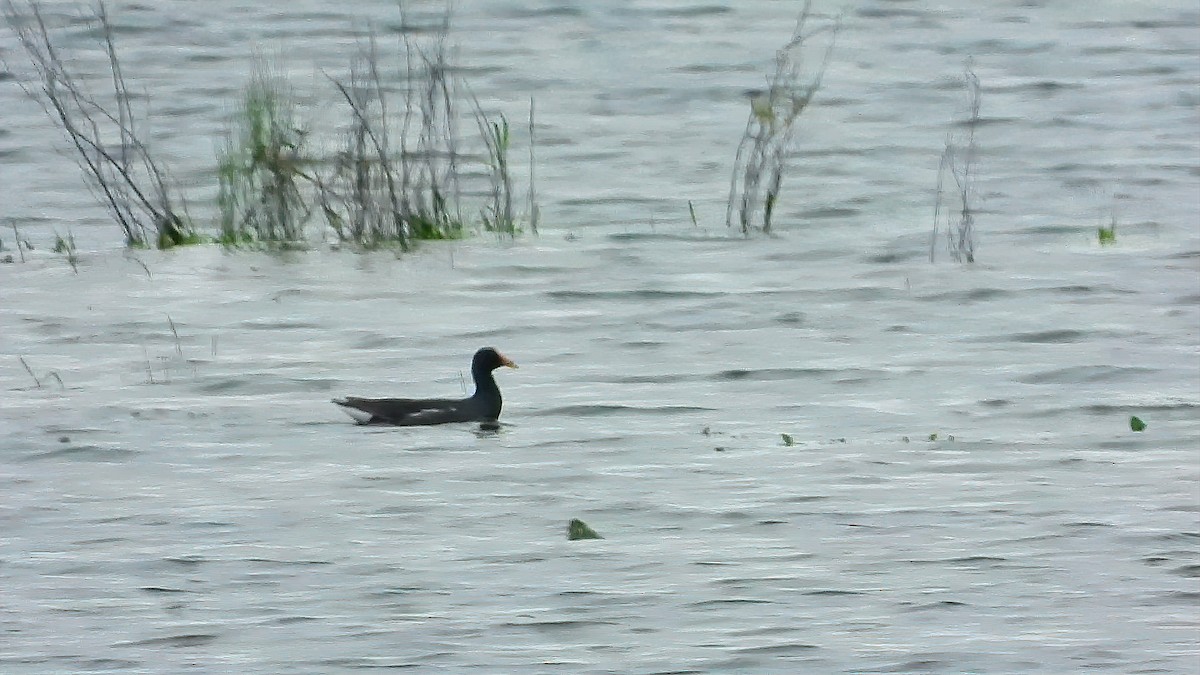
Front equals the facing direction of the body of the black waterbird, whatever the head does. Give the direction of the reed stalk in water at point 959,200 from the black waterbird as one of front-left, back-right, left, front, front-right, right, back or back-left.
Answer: front-left

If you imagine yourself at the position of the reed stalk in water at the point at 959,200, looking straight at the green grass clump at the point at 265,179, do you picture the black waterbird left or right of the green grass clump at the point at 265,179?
left

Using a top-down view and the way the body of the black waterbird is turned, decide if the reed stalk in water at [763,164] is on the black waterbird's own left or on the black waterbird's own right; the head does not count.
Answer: on the black waterbird's own left

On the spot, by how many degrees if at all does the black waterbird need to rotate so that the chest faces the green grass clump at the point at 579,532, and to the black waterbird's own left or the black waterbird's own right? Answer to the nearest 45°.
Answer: approximately 90° to the black waterbird's own right

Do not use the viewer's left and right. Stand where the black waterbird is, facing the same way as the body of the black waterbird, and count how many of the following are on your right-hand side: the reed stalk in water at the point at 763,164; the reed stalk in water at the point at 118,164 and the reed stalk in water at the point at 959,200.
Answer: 0

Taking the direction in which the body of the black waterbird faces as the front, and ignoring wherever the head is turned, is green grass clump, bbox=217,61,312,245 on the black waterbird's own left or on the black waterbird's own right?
on the black waterbird's own left

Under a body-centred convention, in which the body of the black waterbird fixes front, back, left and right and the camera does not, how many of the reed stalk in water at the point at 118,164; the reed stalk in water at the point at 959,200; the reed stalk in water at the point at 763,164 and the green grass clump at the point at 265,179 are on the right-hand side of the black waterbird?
0

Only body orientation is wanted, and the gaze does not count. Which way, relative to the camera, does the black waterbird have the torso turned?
to the viewer's right
